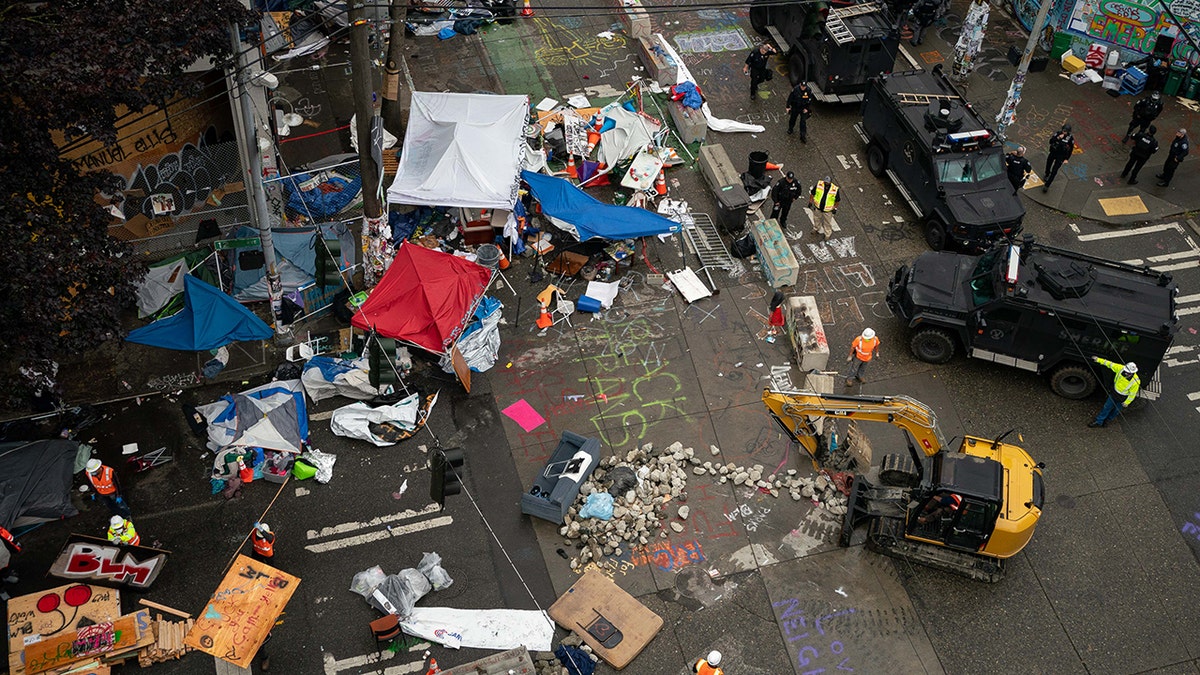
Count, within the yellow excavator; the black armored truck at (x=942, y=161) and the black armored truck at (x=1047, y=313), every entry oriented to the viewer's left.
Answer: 2

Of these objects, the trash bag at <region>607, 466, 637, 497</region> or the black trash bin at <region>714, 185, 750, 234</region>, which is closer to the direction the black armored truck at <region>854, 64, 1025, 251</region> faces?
the trash bag

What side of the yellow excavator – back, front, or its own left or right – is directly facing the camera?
left

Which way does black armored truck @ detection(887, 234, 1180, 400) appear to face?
to the viewer's left

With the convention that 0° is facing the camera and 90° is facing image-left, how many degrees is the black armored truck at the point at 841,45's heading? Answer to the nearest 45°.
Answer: approximately 135°

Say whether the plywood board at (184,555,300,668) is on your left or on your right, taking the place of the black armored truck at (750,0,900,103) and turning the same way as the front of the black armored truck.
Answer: on your left

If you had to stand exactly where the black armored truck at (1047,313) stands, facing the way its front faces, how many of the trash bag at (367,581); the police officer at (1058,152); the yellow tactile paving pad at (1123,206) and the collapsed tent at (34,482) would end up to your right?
2

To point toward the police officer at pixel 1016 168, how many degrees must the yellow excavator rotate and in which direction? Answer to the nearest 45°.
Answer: approximately 90° to its right

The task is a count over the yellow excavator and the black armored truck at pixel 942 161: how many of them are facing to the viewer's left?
1

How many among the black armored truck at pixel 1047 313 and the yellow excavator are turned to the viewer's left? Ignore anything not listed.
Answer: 2

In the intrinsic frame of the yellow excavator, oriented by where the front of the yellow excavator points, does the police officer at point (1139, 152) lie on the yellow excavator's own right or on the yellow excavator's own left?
on the yellow excavator's own right

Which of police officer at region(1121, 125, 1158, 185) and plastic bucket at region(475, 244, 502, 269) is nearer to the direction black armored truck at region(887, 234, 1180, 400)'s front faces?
the plastic bucket

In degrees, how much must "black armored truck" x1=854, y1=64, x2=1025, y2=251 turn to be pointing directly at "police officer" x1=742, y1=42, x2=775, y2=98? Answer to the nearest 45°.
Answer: approximately 180°

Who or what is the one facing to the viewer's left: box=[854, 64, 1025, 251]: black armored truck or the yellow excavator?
the yellow excavator

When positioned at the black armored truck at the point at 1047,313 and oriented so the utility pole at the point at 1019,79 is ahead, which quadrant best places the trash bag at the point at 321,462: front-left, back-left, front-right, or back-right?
back-left

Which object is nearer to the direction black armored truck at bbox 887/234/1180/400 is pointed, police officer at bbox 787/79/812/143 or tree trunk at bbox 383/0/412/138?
the tree trunk
